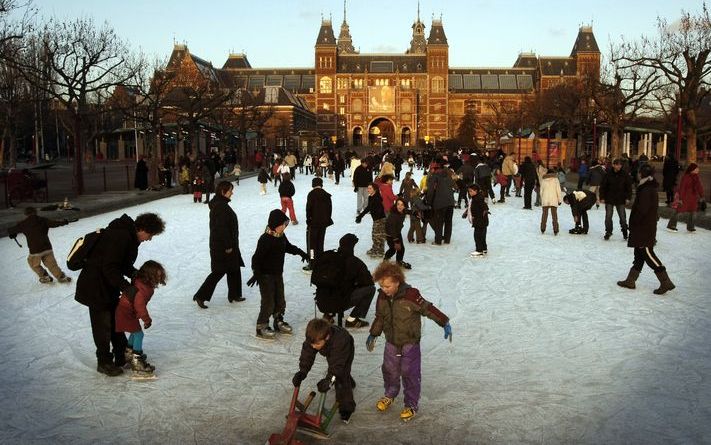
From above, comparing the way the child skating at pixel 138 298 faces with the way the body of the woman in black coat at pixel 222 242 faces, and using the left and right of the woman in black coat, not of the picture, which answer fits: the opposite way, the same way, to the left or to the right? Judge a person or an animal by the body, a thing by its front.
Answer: the same way

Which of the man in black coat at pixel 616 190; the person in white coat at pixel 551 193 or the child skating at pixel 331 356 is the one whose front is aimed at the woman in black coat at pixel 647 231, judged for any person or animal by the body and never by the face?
the man in black coat

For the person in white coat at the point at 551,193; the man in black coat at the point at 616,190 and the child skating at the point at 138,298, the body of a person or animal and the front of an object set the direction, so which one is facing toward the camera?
the man in black coat

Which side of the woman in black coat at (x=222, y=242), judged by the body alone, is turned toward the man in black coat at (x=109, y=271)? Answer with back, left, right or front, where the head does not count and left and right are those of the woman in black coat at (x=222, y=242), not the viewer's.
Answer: right

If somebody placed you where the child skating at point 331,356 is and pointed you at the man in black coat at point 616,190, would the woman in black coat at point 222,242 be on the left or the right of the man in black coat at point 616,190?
left

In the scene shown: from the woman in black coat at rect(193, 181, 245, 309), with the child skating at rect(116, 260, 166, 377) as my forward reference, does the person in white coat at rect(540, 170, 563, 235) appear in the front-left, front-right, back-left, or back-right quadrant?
back-left

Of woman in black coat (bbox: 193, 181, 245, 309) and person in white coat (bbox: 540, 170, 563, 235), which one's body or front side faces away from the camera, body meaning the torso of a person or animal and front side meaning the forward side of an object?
the person in white coat
